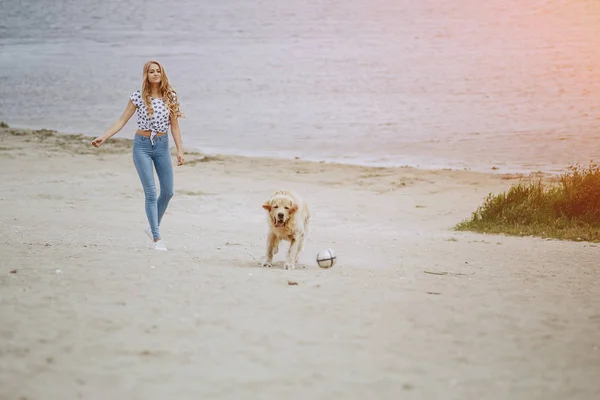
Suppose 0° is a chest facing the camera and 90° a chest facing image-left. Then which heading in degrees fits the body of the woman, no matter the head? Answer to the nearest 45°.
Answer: approximately 0°

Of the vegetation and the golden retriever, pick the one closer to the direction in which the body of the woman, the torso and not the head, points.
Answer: the golden retriever

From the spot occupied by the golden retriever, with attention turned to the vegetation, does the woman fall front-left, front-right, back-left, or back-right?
back-left

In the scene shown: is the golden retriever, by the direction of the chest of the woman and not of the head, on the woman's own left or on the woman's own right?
on the woman's own left

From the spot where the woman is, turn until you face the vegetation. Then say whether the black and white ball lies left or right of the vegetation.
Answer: right

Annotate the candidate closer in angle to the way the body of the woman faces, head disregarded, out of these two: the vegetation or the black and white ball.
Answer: the black and white ball

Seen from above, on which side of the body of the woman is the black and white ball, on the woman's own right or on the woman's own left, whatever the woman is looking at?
on the woman's own left

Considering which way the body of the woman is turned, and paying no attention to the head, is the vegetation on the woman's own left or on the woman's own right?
on the woman's own left
